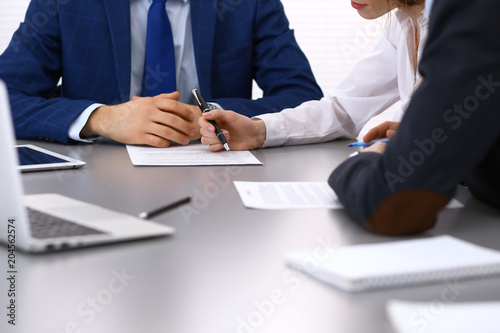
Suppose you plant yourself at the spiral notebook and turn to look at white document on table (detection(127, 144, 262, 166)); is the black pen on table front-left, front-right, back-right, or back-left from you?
front-left

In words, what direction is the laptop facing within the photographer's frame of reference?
facing away from the viewer and to the right of the viewer
